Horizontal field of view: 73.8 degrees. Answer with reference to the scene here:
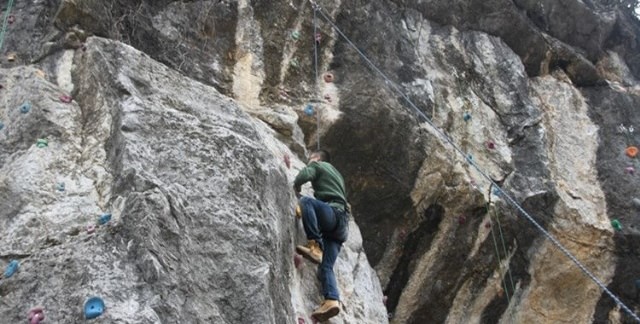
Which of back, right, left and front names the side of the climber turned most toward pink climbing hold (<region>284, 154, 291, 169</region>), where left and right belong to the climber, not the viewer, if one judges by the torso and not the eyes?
front

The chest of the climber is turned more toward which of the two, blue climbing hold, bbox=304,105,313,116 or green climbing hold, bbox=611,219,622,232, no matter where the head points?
the blue climbing hold

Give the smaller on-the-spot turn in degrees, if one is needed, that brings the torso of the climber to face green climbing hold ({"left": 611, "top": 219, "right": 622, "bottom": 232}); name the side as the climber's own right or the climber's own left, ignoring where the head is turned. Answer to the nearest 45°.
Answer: approximately 90° to the climber's own right

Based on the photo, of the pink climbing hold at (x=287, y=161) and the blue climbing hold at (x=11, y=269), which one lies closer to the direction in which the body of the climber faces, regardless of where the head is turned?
the pink climbing hold

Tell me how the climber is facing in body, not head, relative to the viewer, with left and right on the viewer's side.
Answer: facing away from the viewer and to the left of the viewer

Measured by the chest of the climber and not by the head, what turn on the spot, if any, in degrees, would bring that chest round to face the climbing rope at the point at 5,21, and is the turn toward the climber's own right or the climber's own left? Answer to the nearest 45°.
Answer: approximately 45° to the climber's own left

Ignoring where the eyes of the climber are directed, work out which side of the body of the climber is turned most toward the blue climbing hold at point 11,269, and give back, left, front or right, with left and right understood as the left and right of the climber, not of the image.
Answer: left
